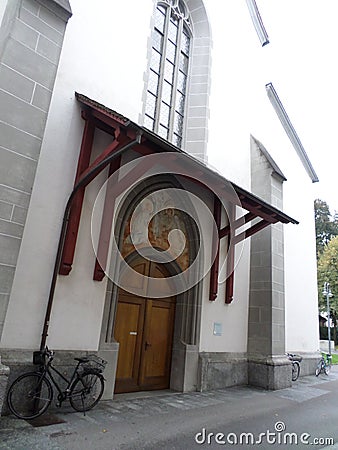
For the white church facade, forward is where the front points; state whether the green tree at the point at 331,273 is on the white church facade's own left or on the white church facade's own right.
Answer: on the white church facade's own left

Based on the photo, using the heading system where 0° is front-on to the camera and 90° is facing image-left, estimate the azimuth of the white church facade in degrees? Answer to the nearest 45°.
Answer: approximately 315°

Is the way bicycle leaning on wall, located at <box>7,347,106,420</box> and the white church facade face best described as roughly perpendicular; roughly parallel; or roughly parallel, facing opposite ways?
roughly perpendicular

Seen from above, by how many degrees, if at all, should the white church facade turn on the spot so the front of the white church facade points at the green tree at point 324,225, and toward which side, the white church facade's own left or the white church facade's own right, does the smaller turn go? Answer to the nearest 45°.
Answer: approximately 90° to the white church facade's own left
